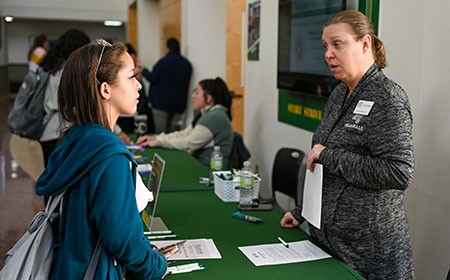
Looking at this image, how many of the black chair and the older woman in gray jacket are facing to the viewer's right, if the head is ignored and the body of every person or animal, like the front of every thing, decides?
0

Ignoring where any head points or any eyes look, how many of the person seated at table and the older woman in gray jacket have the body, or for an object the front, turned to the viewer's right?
0

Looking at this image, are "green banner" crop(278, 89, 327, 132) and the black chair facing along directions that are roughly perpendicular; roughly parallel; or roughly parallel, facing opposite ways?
roughly parallel

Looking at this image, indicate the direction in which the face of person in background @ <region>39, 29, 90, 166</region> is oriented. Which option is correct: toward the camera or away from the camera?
away from the camera

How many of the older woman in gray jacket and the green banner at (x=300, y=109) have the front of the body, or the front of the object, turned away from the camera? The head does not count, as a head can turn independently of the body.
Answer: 0

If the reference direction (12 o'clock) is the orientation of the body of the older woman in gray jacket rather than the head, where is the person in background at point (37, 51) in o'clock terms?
The person in background is roughly at 3 o'clock from the older woman in gray jacket.

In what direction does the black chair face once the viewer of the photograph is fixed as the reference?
facing the viewer and to the left of the viewer

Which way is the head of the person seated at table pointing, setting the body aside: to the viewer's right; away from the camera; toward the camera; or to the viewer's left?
to the viewer's left

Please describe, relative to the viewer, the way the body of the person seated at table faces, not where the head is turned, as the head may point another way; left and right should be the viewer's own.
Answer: facing to the left of the viewer

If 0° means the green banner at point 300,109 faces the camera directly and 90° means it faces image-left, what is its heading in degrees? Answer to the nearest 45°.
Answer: approximately 45°

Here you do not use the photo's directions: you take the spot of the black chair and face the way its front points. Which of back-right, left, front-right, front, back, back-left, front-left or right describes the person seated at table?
right

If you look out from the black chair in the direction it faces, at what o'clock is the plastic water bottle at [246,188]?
The plastic water bottle is roughly at 11 o'clock from the black chair.

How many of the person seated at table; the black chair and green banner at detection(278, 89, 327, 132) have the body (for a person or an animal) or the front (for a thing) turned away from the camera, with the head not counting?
0

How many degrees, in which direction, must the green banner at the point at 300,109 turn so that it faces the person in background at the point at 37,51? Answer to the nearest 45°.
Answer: approximately 90° to its right

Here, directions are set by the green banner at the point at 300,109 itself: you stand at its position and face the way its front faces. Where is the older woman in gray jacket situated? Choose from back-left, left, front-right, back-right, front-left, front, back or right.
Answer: front-left

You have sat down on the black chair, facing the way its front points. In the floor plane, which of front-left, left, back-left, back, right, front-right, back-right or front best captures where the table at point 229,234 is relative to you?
front-left

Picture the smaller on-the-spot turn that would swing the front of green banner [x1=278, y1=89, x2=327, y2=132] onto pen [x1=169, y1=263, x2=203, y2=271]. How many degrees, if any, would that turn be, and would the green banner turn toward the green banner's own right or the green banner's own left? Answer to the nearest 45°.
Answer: approximately 45° to the green banner's own left
